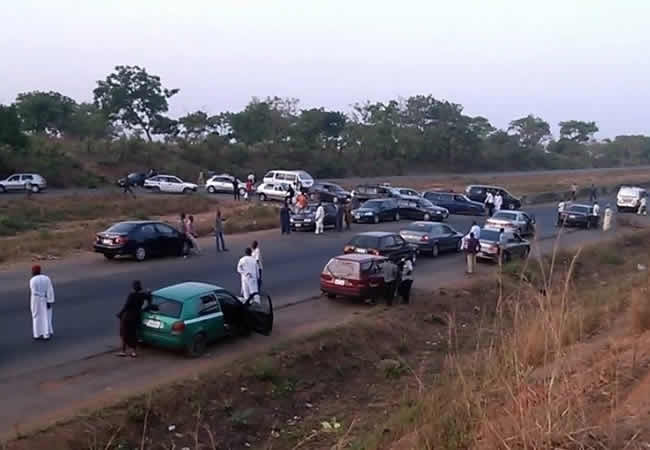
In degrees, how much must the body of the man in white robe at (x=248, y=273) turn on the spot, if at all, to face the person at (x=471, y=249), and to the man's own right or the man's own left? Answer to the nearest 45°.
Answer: approximately 45° to the man's own right

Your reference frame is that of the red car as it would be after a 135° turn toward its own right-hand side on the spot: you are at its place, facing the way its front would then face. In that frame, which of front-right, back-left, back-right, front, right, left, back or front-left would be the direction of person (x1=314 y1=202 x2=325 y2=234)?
back

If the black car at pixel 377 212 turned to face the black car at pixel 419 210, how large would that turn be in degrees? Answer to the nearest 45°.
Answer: approximately 180°

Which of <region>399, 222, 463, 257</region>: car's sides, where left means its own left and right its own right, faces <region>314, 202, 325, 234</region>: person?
left

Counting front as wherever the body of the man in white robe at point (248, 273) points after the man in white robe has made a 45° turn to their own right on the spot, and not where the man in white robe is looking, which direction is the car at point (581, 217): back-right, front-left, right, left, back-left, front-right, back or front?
front

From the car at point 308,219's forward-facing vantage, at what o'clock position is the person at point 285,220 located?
The person is roughly at 12 o'clock from the car.

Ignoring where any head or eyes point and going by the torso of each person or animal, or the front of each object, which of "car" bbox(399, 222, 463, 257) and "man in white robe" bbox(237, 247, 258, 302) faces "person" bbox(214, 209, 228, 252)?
the man in white robe

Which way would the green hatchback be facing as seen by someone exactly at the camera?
facing away from the viewer and to the right of the viewer

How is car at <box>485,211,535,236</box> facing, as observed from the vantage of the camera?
facing away from the viewer and to the right of the viewer

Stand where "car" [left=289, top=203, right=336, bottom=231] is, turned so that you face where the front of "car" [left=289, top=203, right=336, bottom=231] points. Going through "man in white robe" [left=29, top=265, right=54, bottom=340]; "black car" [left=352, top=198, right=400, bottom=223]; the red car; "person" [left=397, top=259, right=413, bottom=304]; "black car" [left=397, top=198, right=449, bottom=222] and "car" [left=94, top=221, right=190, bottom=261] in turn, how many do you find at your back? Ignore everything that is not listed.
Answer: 2

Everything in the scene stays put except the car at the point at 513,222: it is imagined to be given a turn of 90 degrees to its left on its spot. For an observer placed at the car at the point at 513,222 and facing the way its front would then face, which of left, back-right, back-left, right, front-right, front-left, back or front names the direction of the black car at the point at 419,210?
front

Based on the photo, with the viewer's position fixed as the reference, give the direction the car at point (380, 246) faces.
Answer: facing away from the viewer and to the right of the viewer
